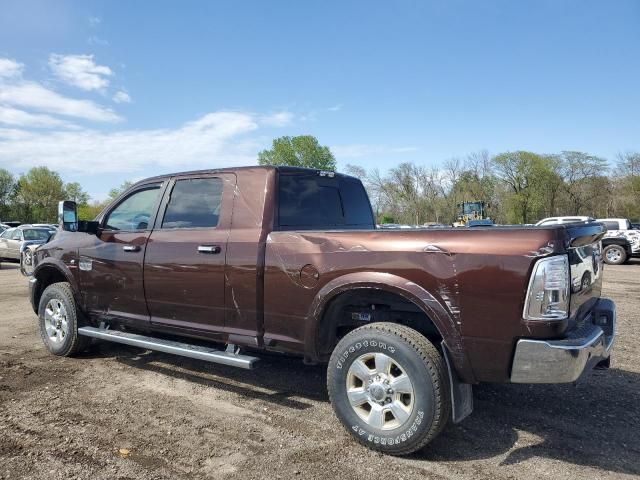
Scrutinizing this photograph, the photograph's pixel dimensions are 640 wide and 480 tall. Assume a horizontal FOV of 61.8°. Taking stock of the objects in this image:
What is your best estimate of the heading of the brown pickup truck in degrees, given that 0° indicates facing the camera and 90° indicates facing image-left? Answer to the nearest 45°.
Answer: approximately 135°

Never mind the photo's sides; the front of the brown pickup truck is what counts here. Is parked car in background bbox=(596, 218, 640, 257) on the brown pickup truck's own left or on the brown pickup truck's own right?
on the brown pickup truck's own right

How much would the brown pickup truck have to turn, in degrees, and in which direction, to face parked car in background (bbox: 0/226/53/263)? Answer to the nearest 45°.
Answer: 0° — it already faces it
